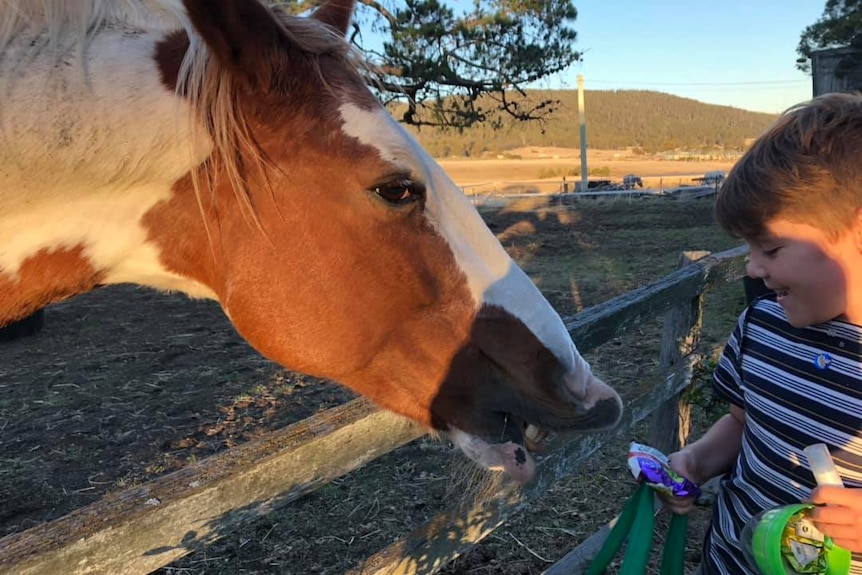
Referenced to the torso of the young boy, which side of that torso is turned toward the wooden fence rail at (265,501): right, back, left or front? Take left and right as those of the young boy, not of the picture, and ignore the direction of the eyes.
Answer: front

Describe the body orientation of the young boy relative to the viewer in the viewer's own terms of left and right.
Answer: facing the viewer and to the left of the viewer

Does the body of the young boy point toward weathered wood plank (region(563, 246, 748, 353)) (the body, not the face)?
no

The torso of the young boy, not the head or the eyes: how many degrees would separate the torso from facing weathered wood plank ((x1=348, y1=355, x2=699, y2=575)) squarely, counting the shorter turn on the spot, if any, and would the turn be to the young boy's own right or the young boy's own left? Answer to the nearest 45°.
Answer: approximately 45° to the young boy's own right

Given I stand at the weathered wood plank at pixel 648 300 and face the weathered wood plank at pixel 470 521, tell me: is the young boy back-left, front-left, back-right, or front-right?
front-left

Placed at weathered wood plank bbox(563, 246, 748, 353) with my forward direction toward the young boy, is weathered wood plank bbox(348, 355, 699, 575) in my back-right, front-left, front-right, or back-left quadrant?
front-right
